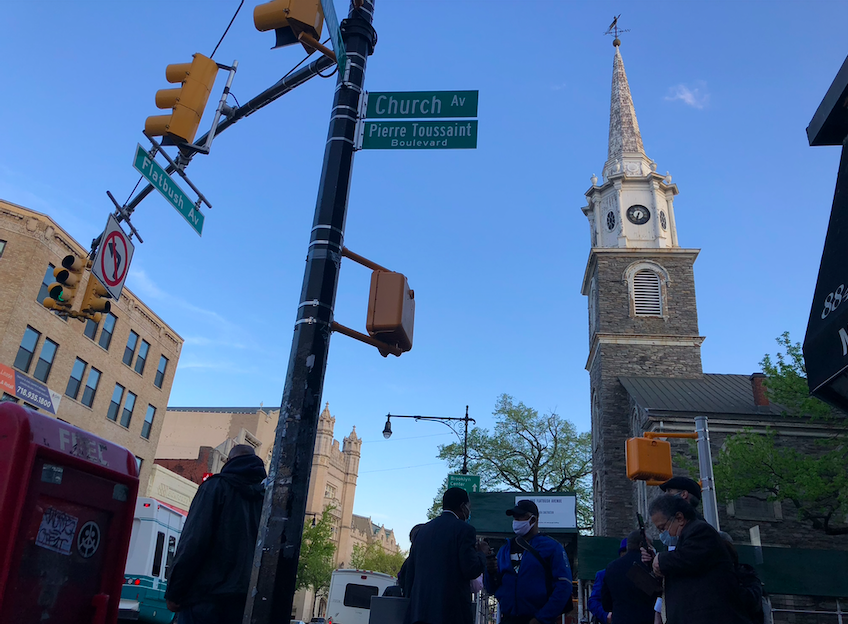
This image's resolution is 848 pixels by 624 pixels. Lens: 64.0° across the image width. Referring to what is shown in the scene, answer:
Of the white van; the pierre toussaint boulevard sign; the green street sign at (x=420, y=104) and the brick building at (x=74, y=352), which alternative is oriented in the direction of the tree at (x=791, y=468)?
the brick building

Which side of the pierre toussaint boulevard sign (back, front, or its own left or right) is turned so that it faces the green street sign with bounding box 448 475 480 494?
back

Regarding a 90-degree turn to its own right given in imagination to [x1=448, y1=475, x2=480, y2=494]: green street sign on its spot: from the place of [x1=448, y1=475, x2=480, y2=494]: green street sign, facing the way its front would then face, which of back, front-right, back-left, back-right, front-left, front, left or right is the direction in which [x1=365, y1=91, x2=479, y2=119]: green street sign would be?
left

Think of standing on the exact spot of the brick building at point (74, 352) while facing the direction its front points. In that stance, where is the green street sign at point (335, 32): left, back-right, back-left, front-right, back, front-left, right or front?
front-right

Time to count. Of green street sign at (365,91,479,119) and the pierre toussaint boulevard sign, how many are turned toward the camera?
2

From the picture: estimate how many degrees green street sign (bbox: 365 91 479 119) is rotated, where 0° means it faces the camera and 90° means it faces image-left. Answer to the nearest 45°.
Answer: approximately 0°

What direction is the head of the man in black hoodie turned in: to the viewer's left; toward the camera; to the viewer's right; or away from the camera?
away from the camera

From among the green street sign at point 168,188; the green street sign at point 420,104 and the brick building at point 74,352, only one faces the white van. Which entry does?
the brick building

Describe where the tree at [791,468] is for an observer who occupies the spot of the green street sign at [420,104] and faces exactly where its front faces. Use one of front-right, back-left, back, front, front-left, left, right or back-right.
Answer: back-left

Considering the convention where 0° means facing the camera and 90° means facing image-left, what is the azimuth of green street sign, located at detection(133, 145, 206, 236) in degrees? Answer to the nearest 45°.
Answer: approximately 315°

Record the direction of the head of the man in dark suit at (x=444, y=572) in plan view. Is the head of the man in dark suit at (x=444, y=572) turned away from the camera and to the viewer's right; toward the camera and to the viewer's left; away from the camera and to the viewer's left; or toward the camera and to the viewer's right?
away from the camera and to the viewer's right

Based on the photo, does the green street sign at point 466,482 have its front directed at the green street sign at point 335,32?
yes

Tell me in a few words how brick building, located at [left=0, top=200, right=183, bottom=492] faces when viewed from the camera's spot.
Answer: facing the viewer and to the right of the viewer
